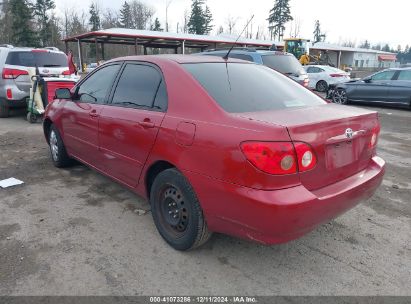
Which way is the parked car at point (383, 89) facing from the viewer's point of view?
to the viewer's left

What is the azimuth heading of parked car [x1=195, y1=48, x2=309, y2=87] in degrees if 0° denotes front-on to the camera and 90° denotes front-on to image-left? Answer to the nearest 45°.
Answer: approximately 135°

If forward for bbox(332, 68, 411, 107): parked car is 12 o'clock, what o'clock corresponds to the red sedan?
The red sedan is roughly at 9 o'clock from the parked car.

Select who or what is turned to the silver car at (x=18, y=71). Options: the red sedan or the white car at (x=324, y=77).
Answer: the red sedan

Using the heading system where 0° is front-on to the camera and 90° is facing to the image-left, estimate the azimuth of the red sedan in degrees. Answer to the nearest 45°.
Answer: approximately 135°

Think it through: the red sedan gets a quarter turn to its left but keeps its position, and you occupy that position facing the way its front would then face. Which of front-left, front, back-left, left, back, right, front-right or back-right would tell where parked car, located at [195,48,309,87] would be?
back-right

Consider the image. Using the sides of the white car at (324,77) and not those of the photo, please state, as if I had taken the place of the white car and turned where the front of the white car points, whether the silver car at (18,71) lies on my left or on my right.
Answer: on my left

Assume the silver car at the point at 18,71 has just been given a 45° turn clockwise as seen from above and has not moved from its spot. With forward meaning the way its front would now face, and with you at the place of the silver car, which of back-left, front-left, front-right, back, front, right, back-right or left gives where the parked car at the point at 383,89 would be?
right

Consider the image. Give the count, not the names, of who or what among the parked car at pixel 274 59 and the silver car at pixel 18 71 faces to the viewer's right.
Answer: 0

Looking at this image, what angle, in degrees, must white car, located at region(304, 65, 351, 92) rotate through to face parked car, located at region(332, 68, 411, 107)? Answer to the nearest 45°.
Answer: approximately 135° to its left
